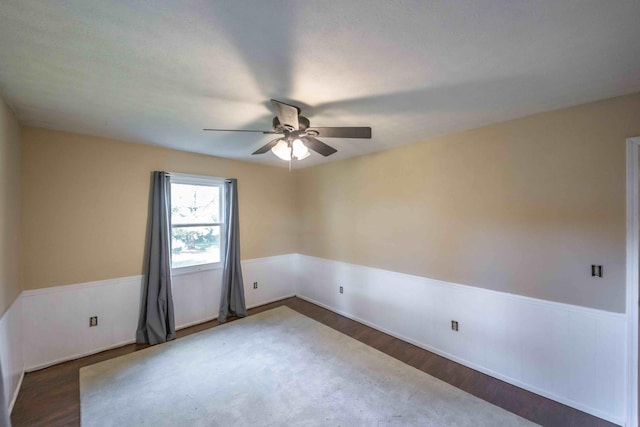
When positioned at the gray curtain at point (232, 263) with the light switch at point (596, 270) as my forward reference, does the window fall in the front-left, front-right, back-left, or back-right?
back-right

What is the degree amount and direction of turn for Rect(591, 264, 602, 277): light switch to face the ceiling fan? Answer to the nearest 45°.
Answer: approximately 45° to its right

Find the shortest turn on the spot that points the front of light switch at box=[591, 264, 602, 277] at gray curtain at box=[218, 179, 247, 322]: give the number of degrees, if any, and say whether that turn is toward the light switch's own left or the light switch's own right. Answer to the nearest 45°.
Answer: approximately 90° to the light switch's own right

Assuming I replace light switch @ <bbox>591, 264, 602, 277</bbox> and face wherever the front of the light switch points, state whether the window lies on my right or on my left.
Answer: on my right

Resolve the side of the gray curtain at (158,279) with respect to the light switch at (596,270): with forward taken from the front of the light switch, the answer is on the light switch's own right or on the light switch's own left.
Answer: on the light switch's own right
